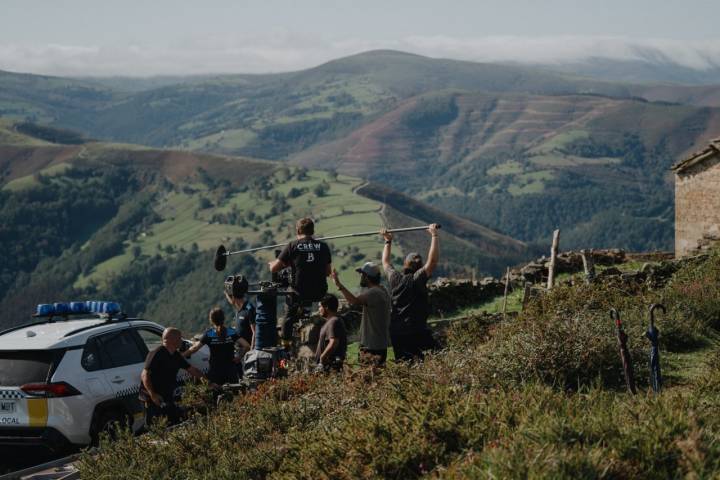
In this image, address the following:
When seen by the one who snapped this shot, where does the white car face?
facing away from the viewer and to the right of the viewer

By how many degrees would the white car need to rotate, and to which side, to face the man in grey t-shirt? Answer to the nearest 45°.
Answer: approximately 45° to its right

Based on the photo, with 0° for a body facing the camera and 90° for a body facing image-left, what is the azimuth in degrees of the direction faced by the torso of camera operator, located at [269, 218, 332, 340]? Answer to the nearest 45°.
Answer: approximately 135°

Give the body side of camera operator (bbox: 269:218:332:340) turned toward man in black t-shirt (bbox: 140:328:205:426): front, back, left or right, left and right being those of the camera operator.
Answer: left

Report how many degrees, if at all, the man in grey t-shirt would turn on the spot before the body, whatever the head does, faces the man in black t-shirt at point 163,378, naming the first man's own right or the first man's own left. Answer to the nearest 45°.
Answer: approximately 45° to the first man's own left

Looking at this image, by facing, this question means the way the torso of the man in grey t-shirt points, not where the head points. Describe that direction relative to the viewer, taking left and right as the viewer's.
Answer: facing away from the viewer and to the left of the viewer

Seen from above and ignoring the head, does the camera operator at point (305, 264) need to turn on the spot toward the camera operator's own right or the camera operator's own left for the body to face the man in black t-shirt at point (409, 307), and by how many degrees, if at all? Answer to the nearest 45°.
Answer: approximately 135° to the camera operator's own right
